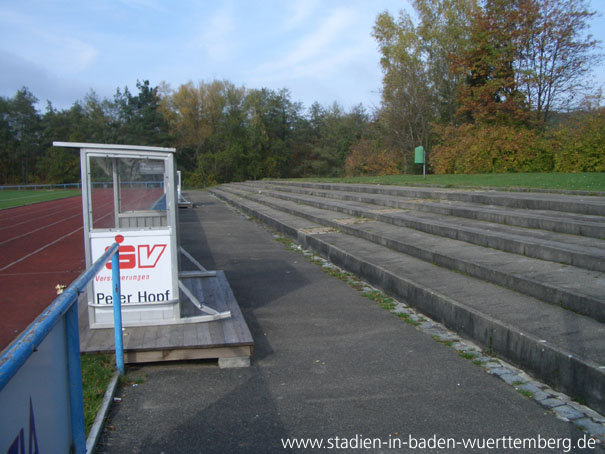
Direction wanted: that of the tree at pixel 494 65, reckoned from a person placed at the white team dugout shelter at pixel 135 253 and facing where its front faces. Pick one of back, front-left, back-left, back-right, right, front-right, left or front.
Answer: back-right

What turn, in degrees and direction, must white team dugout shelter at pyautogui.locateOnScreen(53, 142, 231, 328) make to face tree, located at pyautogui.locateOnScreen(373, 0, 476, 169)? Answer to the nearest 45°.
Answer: approximately 135° to its right
